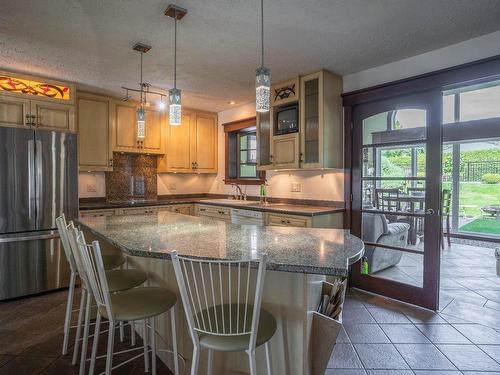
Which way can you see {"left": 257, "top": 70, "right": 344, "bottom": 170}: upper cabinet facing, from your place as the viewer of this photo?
facing the viewer and to the left of the viewer

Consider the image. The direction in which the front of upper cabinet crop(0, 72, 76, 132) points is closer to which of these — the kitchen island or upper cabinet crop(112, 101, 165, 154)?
the kitchen island

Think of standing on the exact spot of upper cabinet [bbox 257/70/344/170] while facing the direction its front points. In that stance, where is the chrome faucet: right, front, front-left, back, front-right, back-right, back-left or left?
right

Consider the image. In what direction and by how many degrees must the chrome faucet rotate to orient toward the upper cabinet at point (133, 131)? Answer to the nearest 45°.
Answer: approximately 45° to its right

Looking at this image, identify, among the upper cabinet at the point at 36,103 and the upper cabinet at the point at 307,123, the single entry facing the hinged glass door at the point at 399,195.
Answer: the upper cabinet at the point at 36,103

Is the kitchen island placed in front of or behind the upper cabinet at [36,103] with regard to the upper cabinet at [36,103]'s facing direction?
in front

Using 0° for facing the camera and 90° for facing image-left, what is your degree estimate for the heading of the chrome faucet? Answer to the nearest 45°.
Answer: approximately 45°

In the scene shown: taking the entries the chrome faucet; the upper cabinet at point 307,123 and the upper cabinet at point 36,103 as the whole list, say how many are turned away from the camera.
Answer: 0

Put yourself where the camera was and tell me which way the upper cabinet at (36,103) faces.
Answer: facing the viewer and to the right of the viewer

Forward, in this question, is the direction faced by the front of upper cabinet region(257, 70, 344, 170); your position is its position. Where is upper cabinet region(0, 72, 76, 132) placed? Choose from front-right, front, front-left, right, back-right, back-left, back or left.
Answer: front-right

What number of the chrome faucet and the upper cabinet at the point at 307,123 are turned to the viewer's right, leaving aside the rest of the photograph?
0
